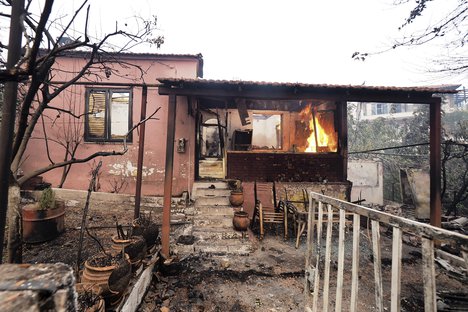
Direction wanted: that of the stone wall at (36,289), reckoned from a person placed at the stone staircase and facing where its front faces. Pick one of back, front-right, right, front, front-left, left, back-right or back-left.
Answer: front

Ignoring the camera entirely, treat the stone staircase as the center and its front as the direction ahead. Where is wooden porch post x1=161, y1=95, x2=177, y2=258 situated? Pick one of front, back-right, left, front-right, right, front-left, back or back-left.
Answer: front-right

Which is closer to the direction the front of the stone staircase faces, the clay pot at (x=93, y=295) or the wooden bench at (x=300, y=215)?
the clay pot

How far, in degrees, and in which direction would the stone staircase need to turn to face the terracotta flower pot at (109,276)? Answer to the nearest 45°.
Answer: approximately 45° to its right

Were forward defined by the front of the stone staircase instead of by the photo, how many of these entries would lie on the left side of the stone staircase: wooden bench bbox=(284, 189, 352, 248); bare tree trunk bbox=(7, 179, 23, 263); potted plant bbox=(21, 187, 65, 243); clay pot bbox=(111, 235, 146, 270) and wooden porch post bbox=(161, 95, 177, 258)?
1

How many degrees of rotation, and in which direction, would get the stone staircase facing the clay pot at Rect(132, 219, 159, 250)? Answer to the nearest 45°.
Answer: approximately 45° to its right

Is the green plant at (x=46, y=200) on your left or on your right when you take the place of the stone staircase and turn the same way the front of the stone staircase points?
on your right

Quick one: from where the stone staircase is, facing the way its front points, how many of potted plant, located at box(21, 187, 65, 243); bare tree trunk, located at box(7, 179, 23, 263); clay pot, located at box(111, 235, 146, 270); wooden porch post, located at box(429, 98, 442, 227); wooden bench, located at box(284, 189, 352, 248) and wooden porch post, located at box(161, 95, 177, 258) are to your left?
2

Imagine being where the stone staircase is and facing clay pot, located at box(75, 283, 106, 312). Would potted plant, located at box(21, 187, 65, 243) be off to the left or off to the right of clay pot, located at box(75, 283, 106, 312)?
right

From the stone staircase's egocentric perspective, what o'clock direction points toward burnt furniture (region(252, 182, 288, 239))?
The burnt furniture is roughly at 8 o'clock from the stone staircase.

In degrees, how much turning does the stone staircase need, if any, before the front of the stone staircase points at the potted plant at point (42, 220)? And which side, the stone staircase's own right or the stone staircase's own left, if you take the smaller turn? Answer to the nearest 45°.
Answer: approximately 90° to the stone staircase's own right

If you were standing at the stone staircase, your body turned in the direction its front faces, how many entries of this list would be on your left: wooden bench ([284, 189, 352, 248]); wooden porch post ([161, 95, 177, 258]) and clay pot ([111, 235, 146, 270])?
1

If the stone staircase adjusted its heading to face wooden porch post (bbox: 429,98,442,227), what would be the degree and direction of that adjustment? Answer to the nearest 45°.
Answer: approximately 90° to its left

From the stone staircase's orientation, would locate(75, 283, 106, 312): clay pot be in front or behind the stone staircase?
in front

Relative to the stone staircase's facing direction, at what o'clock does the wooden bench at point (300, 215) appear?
The wooden bench is roughly at 9 o'clock from the stone staircase.

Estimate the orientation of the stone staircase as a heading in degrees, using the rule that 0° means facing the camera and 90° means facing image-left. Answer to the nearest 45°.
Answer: approximately 0°

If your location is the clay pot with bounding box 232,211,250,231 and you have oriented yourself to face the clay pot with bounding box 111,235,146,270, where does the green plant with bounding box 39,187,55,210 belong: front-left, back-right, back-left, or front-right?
front-right
